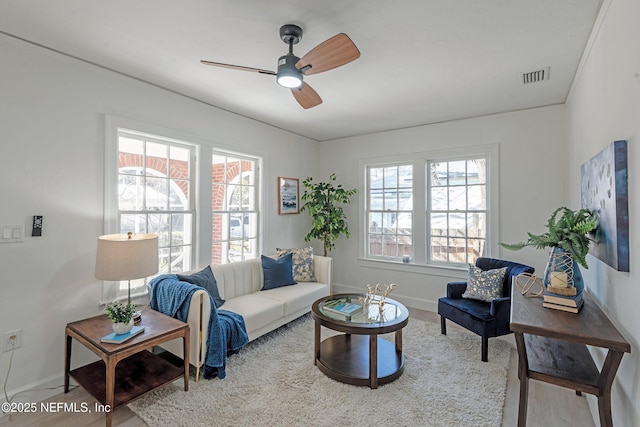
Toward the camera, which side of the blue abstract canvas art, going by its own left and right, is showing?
left

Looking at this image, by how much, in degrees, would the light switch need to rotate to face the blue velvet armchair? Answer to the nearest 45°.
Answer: approximately 45° to its left

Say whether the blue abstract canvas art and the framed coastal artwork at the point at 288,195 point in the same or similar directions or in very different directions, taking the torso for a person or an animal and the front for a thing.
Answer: very different directions

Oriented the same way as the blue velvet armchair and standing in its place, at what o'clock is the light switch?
The light switch is roughly at 12 o'clock from the blue velvet armchair.

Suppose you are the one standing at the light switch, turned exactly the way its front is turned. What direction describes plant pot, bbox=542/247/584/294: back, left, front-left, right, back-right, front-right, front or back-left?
front-left

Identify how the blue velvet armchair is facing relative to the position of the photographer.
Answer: facing the viewer and to the left of the viewer

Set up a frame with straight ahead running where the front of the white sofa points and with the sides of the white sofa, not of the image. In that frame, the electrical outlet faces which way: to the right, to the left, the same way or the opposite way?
the same way

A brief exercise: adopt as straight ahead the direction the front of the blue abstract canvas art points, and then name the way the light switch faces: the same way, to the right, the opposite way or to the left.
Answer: the opposite way

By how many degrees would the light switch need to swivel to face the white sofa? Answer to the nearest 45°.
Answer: approximately 90° to its left

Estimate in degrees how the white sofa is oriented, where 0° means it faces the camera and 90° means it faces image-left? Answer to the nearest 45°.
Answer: approximately 315°

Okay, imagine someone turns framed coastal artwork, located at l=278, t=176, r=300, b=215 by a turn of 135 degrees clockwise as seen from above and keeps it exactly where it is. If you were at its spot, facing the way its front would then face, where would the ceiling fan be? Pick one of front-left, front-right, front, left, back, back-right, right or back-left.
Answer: left

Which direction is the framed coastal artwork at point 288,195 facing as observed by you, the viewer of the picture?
facing the viewer and to the right of the viewer

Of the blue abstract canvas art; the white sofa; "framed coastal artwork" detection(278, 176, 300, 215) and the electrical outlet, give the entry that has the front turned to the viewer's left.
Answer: the blue abstract canvas art

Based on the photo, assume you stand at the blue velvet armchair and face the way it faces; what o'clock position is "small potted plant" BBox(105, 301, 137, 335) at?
The small potted plant is roughly at 12 o'clock from the blue velvet armchair.
